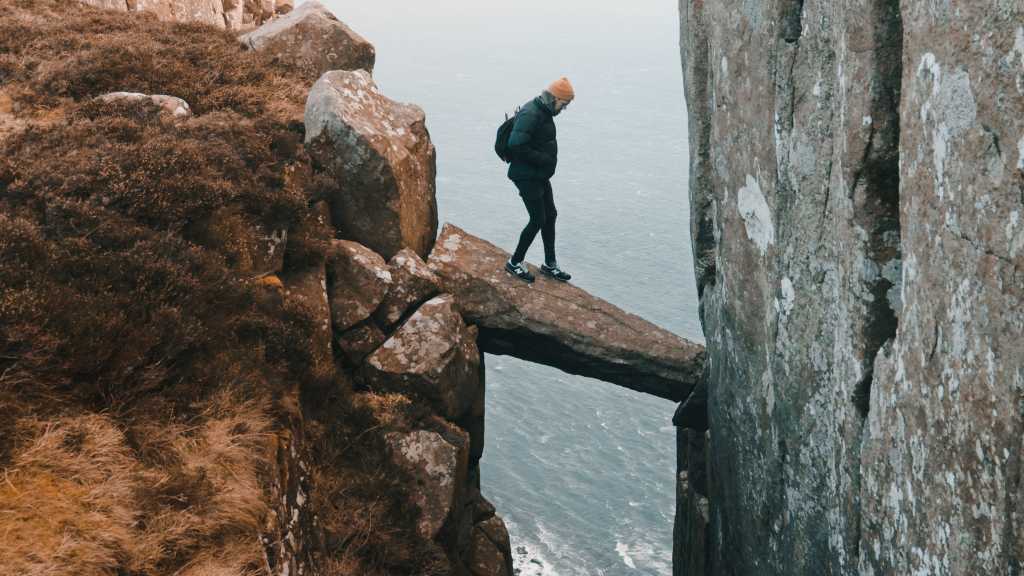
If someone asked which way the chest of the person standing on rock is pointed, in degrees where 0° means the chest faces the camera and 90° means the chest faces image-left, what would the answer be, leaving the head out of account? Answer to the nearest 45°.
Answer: approximately 270°

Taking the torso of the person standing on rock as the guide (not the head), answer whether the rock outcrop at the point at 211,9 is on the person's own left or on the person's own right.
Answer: on the person's own left
